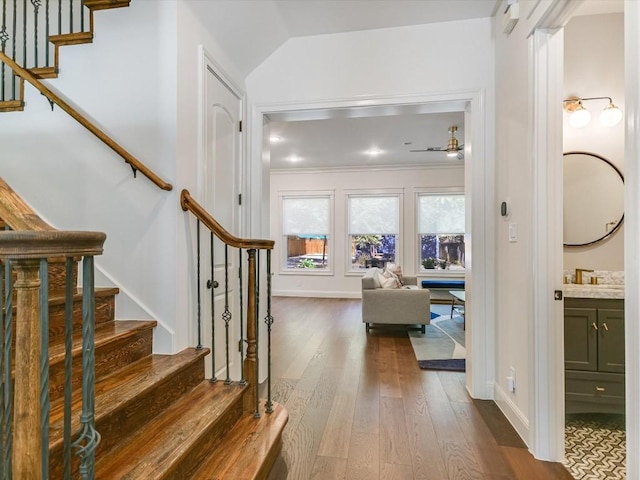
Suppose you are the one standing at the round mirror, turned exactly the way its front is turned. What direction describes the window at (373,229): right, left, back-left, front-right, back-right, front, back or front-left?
back-right

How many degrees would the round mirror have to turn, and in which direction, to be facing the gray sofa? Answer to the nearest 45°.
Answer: approximately 135° to its right

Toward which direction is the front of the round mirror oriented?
toward the camera

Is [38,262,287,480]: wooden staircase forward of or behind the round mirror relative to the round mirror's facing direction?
forward

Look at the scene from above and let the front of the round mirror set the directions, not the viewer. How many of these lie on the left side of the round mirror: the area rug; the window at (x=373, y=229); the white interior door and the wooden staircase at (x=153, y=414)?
0

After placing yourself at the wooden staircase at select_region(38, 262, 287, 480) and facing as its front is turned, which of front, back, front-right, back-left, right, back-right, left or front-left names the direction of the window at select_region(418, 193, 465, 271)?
left

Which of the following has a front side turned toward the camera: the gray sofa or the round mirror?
the round mirror

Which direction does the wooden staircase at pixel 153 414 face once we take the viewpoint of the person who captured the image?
facing the viewer and to the right of the viewer

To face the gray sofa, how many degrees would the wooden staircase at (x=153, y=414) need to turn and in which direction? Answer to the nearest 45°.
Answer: approximately 90° to its left

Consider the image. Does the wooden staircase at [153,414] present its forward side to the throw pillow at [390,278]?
no

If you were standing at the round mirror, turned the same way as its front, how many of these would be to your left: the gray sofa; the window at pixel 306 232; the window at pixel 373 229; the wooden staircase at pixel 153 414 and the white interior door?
0

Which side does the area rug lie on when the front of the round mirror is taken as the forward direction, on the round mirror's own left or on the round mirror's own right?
on the round mirror's own right

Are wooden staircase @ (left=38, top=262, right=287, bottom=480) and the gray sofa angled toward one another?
no
